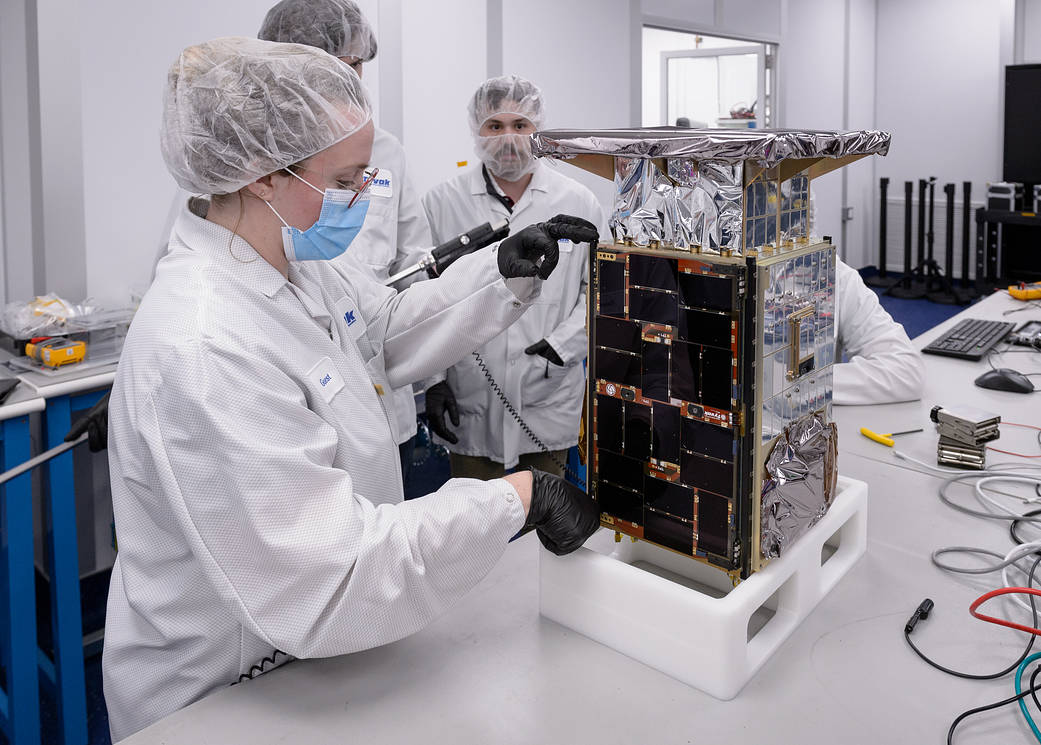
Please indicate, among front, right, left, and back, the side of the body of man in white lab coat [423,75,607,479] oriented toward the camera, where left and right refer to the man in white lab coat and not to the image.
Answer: front

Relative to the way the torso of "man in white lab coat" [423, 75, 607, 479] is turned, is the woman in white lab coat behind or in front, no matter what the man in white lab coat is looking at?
in front

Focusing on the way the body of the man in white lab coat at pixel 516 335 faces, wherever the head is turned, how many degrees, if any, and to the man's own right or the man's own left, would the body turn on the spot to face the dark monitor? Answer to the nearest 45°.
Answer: approximately 135° to the man's own left

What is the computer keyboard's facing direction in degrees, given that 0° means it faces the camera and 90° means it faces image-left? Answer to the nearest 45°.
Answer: approximately 90°

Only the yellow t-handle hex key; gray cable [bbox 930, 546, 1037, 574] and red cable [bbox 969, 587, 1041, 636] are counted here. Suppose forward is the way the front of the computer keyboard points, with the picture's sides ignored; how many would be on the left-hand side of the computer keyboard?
3

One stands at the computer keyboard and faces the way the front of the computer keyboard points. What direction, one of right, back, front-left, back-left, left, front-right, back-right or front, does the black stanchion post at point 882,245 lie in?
right

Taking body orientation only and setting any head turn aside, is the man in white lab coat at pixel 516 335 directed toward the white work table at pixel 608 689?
yes

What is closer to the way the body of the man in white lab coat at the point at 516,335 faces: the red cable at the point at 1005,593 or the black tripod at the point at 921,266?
the red cable

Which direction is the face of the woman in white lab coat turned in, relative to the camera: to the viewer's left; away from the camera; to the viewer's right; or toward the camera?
to the viewer's right

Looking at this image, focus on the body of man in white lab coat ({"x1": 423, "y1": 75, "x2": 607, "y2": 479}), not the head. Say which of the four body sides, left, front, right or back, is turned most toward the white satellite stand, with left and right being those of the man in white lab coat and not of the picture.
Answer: front
